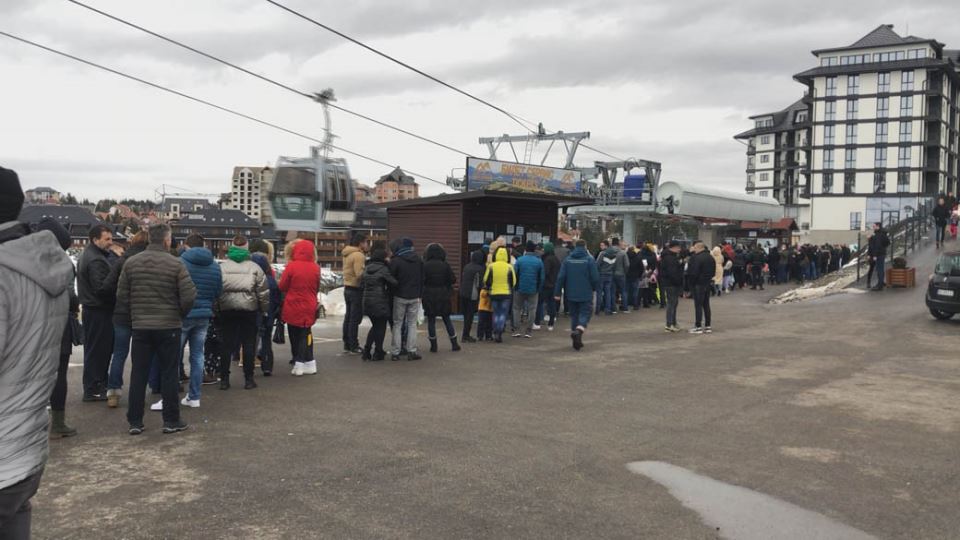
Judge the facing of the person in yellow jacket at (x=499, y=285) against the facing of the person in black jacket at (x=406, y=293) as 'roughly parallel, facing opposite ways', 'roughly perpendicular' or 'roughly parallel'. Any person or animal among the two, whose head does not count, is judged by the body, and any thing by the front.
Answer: roughly parallel

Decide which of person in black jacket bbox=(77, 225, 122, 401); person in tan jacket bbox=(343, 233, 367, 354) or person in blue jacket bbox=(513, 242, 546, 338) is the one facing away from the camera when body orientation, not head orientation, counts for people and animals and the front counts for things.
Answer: the person in blue jacket

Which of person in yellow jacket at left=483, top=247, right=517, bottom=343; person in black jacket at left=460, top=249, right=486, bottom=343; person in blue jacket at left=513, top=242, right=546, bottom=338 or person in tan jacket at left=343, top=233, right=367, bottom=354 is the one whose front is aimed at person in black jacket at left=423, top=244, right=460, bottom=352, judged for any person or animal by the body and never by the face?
person in tan jacket at left=343, top=233, right=367, bottom=354

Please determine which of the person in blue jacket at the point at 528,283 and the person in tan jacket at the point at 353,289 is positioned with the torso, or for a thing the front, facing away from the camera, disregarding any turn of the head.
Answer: the person in blue jacket

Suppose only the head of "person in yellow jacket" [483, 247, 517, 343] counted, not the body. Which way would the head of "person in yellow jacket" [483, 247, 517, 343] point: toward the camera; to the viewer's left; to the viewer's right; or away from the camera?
away from the camera

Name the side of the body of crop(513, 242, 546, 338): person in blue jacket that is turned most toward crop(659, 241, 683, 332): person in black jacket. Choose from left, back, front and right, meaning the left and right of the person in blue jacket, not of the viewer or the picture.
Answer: right

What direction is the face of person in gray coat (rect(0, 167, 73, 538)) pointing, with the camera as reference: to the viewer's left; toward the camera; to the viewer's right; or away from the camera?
away from the camera

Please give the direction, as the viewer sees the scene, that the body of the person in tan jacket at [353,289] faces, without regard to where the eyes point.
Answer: to the viewer's right

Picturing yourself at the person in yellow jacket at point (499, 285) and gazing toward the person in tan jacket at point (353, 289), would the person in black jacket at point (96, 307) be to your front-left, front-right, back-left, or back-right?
front-left

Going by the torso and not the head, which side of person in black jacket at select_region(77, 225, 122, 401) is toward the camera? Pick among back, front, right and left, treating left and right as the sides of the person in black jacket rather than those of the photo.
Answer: right

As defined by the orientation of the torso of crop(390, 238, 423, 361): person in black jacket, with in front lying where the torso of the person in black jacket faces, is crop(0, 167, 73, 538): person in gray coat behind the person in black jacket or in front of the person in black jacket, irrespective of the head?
behind

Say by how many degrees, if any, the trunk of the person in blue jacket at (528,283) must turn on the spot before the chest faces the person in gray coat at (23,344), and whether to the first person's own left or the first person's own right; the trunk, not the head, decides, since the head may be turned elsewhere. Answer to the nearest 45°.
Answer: approximately 180°

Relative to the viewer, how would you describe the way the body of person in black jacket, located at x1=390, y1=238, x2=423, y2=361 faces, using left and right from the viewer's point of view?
facing away from the viewer

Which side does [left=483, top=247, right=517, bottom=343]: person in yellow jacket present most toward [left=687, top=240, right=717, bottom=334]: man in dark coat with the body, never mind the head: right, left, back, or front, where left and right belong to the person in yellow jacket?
right

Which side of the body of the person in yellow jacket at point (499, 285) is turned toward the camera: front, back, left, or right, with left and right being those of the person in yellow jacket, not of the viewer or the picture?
back
